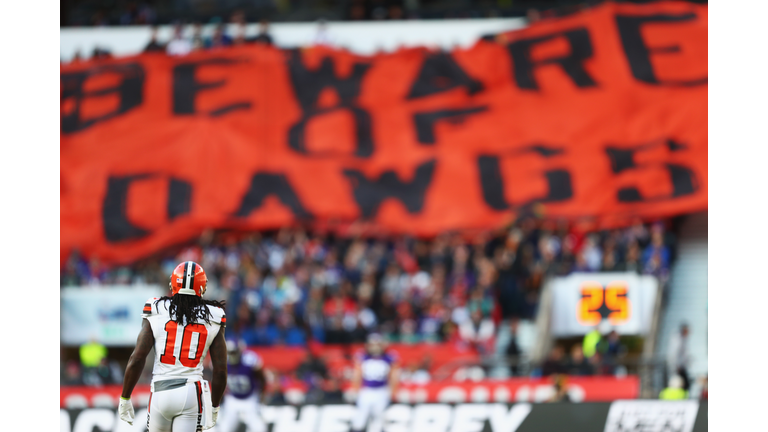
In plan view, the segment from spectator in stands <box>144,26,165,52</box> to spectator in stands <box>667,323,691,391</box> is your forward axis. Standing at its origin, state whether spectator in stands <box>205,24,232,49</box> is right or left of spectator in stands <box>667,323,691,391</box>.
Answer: left

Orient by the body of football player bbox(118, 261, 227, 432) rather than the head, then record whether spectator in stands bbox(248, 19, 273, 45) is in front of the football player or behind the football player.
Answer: in front

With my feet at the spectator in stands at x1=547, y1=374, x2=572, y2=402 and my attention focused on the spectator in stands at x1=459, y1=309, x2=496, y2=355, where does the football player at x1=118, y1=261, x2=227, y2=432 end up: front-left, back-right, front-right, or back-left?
back-left

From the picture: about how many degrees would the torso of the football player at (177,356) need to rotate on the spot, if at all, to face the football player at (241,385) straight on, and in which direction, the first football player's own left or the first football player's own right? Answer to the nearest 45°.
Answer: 0° — they already face them

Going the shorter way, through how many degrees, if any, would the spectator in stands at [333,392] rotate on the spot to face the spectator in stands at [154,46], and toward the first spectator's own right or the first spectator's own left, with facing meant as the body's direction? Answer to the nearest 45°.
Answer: approximately 135° to the first spectator's own right

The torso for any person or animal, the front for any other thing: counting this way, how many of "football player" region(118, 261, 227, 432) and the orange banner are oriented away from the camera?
1

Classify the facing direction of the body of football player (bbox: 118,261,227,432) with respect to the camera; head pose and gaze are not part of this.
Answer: away from the camera

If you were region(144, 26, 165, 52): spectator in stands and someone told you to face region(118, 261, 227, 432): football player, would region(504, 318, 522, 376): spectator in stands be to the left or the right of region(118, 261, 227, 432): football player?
left

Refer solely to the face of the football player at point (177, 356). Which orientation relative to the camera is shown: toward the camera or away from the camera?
away from the camera

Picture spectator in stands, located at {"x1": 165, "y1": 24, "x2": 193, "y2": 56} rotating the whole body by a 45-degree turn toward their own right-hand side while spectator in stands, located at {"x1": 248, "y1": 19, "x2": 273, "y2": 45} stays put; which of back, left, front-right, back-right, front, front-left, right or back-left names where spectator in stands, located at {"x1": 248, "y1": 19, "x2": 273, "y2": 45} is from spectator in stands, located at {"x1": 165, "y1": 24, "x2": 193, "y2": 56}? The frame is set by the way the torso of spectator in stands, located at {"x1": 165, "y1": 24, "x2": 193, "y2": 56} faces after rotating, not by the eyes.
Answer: back-left

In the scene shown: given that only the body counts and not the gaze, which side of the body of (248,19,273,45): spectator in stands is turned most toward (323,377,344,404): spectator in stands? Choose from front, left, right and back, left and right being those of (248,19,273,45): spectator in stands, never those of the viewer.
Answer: front

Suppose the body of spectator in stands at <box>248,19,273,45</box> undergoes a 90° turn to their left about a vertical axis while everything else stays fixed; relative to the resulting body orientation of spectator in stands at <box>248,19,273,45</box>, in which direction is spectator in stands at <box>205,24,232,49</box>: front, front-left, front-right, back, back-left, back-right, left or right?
back

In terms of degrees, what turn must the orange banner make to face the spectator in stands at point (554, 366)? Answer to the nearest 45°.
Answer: approximately 45° to its left
